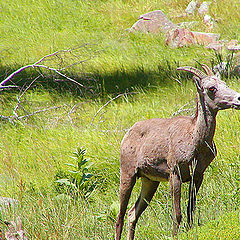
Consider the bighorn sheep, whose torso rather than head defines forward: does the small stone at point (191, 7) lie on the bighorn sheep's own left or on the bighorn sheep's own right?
on the bighorn sheep's own left

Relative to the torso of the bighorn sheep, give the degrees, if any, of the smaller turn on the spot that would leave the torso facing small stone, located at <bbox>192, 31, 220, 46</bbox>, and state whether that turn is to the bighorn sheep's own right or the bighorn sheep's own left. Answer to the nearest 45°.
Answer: approximately 135° to the bighorn sheep's own left

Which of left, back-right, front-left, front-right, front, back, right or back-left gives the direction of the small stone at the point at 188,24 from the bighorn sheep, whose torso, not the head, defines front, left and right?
back-left

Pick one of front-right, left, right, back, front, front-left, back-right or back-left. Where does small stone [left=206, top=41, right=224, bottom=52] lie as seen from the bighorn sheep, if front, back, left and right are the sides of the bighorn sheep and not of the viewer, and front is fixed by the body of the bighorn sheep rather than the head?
back-left

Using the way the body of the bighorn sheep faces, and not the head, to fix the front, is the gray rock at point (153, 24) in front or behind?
behind

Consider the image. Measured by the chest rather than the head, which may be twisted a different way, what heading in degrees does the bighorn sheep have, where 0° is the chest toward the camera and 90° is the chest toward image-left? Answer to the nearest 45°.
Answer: approximately 315°

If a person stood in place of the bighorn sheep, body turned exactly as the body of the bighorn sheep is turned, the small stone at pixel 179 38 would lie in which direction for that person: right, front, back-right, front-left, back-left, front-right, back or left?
back-left

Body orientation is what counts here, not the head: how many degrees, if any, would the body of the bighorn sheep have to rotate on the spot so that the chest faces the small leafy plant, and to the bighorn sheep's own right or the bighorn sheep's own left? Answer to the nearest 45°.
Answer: approximately 180°

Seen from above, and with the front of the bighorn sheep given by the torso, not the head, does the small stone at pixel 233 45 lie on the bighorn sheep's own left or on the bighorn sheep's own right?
on the bighorn sheep's own left

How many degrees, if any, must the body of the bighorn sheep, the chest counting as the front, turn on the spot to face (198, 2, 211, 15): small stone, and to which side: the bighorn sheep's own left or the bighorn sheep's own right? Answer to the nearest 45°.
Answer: approximately 135° to the bighorn sheep's own left

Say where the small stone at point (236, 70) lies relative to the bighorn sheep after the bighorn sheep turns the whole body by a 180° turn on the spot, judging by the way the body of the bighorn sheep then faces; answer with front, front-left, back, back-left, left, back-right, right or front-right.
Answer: front-right

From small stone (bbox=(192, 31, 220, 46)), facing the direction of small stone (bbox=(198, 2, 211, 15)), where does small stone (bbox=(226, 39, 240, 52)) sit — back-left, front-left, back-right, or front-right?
back-right
